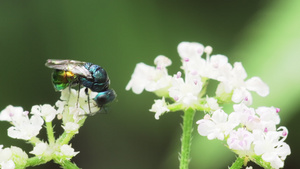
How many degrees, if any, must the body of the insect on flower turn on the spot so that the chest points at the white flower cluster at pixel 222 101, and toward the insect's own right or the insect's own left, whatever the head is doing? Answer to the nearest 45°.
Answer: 0° — it already faces it

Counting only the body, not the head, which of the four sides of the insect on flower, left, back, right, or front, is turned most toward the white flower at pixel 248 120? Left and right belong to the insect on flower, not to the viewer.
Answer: front

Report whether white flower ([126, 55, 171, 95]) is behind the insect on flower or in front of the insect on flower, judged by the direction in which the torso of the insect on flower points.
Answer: in front

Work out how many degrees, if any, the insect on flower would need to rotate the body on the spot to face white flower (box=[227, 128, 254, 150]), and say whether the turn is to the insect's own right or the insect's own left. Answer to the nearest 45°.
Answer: approximately 45° to the insect's own right

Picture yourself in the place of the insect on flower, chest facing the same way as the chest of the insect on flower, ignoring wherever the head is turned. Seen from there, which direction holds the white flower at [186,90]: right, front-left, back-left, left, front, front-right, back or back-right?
front

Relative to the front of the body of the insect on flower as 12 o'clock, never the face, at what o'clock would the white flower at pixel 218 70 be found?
The white flower is roughly at 12 o'clock from the insect on flower.

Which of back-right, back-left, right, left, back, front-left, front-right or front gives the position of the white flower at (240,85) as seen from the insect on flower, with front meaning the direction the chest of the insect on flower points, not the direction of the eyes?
front

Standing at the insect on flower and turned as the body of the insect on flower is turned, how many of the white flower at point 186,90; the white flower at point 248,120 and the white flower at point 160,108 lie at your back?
0

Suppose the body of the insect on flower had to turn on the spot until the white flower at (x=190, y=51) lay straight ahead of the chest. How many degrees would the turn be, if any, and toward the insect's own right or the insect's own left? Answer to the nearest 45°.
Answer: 0° — it already faces it

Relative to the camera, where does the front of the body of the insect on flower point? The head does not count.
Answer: to the viewer's right

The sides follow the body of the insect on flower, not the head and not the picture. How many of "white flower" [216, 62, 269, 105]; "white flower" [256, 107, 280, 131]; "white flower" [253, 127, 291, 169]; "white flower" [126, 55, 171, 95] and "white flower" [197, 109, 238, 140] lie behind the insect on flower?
0

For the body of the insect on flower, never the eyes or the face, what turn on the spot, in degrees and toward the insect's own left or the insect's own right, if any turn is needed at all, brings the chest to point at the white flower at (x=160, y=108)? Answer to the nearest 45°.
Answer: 0° — it already faces it

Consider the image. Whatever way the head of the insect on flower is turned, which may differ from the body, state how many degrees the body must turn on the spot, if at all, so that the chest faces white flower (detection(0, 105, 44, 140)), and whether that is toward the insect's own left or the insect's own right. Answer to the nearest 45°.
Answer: approximately 180°
